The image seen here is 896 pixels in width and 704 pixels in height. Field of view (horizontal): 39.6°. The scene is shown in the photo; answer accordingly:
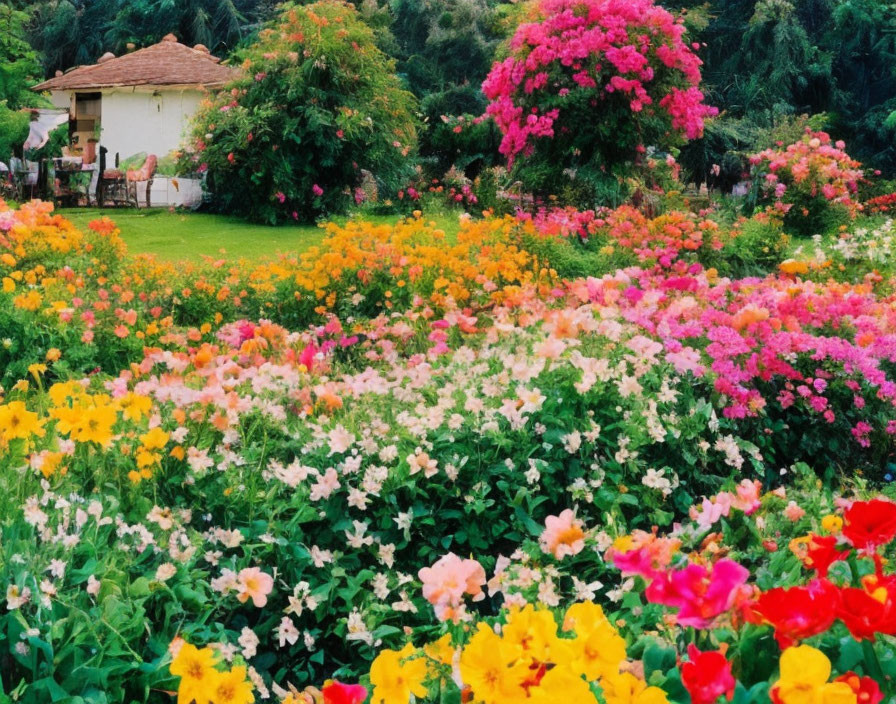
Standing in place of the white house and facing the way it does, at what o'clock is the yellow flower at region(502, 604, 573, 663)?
The yellow flower is roughly at 12 o'clock from the white house.

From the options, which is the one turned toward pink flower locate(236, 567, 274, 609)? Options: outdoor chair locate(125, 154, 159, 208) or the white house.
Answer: the white house

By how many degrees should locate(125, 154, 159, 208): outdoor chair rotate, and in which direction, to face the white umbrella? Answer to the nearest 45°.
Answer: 0° — it already faces it

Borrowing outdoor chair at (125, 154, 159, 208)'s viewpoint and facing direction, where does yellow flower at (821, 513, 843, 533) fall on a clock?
The yellow flower is roughly at 9 o'clock from the outdoor chair.

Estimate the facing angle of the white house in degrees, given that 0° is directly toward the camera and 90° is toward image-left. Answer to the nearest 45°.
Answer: approximately 0°

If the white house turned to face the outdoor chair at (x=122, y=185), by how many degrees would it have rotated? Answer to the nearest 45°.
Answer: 0° — it already faces it

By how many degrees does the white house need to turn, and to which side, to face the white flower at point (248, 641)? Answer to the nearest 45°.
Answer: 0° — it already faces it
